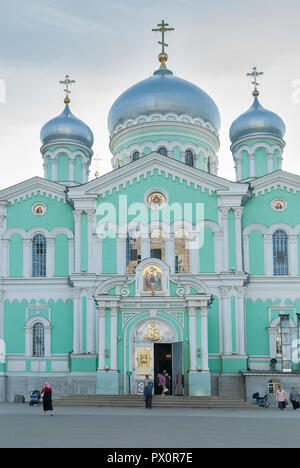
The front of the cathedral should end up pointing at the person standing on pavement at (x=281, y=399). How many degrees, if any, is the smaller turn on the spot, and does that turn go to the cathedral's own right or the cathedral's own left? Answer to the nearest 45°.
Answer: approximately 45° to the cathedral's own left

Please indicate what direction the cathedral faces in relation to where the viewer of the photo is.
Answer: facing the viewer

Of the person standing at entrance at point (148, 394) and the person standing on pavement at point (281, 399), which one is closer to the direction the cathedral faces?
the person standing at entrance

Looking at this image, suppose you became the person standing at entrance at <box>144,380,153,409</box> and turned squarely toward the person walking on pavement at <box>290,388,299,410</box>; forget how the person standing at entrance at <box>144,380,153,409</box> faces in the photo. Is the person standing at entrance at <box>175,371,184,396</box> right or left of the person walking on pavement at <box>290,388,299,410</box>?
left

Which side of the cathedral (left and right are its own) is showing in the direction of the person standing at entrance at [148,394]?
front

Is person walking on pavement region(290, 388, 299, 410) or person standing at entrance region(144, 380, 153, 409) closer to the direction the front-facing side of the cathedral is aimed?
the person standing at entrance
